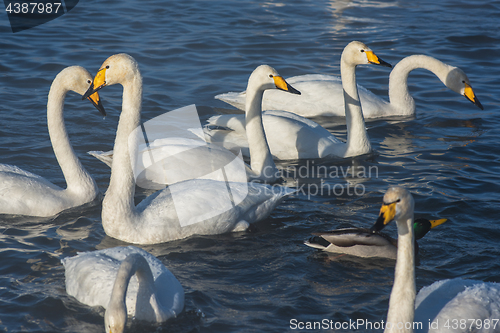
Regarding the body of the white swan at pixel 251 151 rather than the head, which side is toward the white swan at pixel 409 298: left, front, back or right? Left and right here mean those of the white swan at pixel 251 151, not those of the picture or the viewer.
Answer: right
